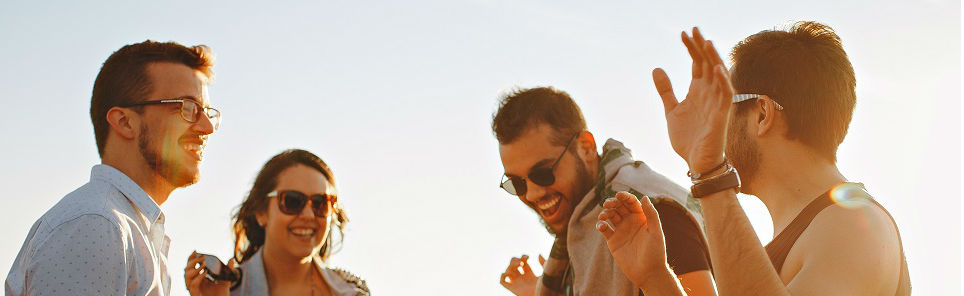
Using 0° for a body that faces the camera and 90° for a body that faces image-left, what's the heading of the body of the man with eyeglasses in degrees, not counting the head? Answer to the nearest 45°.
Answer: approximately 270°

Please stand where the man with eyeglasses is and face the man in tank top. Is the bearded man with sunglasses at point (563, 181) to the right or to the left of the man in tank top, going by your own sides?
left

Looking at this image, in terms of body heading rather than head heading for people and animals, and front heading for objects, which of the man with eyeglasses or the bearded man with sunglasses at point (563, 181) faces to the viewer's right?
the man with eyeglasses

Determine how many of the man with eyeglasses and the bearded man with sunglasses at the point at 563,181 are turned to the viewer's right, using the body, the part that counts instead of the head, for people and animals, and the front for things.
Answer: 1

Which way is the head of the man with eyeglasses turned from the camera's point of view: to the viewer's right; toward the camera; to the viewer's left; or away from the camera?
to the viewer's right

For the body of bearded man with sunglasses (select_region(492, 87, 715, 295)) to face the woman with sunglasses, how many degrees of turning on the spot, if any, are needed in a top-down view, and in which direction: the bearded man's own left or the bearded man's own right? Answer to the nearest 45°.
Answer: approximately 45° to the bearded man's own right

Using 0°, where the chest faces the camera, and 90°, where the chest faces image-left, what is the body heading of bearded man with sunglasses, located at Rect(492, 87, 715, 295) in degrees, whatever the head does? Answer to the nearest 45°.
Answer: approximately 45°
